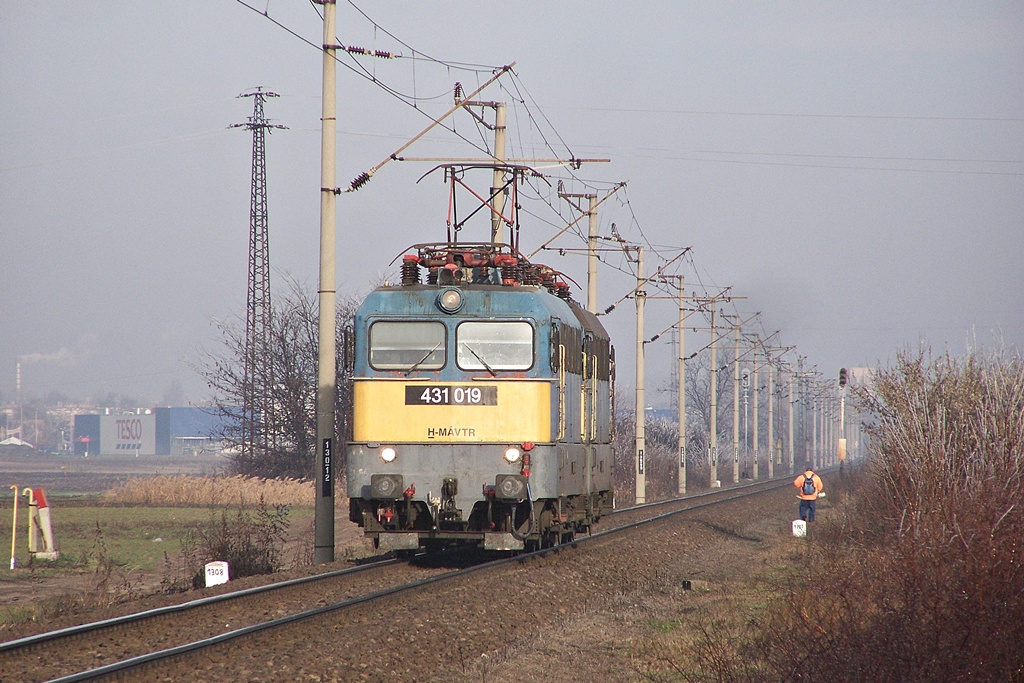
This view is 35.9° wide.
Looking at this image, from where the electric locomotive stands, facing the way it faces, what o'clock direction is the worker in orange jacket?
The worker in orange jacket is roughly at 7 o'clock from the electric locomotive.

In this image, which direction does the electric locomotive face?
toward the camera

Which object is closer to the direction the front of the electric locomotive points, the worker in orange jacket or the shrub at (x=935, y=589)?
the shrub

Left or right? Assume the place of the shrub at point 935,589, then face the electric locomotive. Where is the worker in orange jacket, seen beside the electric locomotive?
right

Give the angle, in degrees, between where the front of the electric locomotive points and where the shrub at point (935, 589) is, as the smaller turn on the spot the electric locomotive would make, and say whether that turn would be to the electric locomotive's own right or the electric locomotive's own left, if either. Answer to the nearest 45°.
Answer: approximately 45° to the electric locomotive's own left
